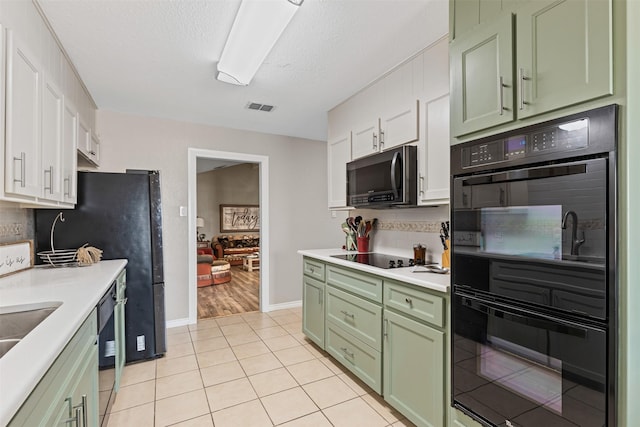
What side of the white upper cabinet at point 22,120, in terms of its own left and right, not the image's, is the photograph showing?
right

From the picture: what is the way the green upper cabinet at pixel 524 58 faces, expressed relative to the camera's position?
facing the viewer and to the left of the viewer

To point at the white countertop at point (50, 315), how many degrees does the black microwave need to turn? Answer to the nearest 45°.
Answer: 0° — it already faces it

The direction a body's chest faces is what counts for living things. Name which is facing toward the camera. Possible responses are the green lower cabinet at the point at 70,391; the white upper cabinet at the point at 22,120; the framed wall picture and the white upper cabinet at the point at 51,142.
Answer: the framed wall picture

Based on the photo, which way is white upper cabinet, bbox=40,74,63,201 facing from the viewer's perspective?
to the viewer's right

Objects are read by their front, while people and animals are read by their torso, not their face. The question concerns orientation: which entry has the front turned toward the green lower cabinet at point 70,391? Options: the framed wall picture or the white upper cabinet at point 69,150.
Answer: the framed wall picture

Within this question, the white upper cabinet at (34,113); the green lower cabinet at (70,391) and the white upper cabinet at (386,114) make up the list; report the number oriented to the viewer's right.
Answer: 2

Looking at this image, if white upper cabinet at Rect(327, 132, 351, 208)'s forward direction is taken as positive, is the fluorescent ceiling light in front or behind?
in front

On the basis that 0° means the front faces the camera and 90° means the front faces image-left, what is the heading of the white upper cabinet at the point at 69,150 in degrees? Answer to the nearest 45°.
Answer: approximately 270°

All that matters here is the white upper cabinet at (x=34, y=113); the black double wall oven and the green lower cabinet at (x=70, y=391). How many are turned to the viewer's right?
2

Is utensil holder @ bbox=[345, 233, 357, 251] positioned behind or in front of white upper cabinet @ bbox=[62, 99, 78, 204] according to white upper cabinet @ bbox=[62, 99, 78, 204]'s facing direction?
in front

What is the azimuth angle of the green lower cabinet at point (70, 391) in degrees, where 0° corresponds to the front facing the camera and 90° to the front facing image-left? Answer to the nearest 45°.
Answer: approximately 270°

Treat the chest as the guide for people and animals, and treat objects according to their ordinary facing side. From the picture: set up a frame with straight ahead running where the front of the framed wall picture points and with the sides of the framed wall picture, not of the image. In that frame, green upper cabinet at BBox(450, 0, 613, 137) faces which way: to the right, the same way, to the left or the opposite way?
to the right

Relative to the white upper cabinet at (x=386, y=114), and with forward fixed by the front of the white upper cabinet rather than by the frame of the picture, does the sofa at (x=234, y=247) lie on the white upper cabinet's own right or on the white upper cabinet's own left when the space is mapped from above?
on the white upper cabinet's own right
